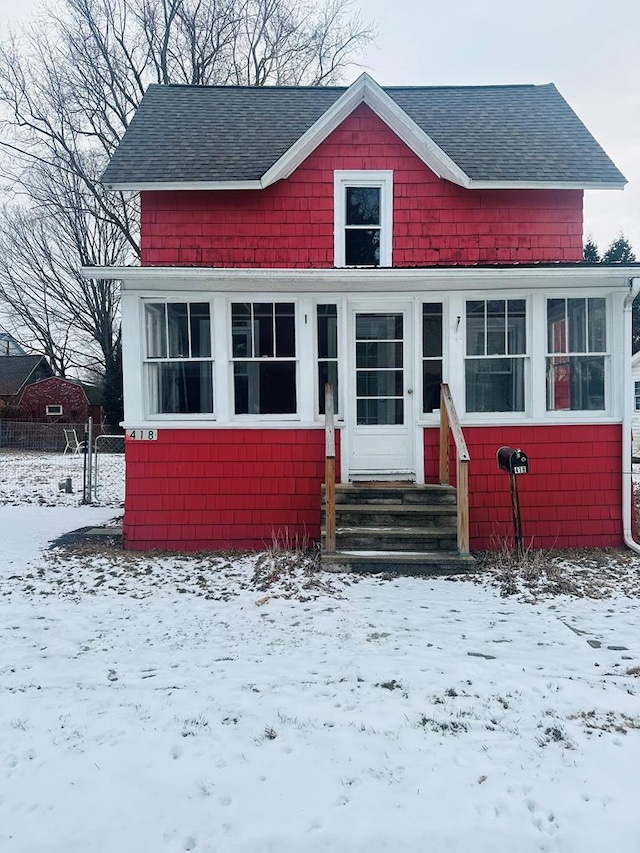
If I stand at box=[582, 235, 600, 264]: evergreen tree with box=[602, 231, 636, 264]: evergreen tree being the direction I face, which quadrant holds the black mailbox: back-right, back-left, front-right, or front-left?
back-right

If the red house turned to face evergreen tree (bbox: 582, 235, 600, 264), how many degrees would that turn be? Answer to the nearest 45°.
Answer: approximately 135° to its left

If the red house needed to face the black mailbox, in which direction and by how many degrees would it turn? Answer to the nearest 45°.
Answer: approximately 45° to its left

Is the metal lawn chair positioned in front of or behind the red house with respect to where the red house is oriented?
behind

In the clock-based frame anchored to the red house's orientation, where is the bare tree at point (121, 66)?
The bare tree is roughly at 5 o'clock from the red house.

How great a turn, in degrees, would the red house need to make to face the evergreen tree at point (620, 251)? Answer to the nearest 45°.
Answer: approximately 135° to its left

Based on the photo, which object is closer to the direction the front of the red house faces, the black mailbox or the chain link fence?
the black mailbox

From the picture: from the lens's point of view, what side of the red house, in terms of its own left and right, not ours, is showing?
front

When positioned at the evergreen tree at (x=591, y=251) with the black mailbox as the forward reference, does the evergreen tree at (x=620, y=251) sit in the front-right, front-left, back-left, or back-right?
back-left

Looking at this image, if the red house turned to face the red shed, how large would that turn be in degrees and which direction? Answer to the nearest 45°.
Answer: approximately 135° to its right
